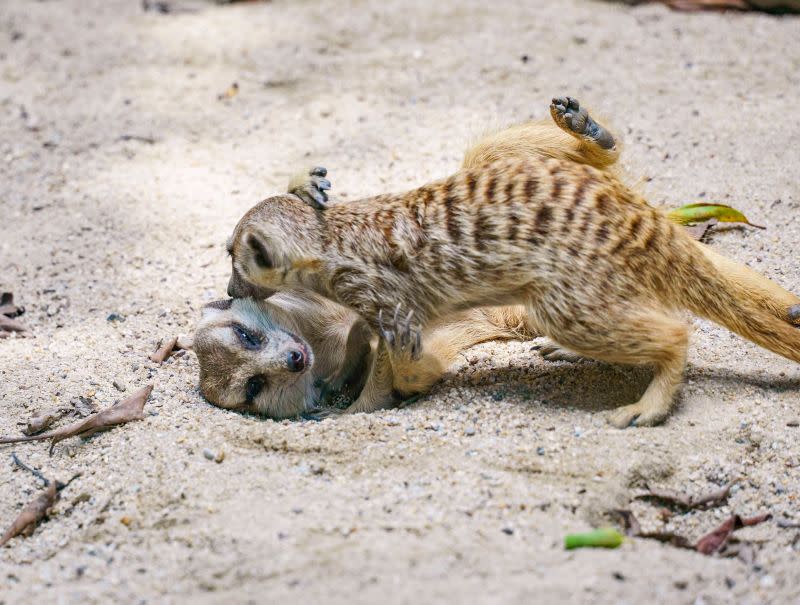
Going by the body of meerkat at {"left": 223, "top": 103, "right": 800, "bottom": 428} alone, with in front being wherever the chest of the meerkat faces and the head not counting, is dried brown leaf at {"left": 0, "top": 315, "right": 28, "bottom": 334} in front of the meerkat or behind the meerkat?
in front

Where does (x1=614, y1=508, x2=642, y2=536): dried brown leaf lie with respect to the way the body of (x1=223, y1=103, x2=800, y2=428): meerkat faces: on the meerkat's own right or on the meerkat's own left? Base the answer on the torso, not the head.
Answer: on the meerkat's own left

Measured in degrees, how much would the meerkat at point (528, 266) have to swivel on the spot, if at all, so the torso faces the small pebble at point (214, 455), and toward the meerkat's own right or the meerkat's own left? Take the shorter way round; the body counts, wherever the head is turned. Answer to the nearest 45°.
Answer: approximately 45° to the meerkat's own left

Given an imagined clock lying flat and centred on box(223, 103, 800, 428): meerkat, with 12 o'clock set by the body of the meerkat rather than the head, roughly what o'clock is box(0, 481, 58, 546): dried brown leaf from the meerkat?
The dried brown leaf is roughly at 11 o'clock from the meerkat.

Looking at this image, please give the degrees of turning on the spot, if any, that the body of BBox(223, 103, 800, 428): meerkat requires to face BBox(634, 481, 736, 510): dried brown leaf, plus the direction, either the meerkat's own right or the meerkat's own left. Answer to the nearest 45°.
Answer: approximately 135° to the meerkat's own left

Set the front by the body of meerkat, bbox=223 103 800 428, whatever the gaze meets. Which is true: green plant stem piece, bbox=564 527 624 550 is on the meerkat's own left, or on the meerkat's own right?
on the meerkat's own left

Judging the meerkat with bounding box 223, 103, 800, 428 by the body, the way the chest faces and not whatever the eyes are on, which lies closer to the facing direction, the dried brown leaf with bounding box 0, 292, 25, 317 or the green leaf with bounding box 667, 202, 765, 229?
the dried brown leaf

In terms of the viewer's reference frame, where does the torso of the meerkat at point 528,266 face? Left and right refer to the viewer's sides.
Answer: facing to the left of the viewer

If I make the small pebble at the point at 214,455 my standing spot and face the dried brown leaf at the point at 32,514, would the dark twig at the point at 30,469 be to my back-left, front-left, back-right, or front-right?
front-right

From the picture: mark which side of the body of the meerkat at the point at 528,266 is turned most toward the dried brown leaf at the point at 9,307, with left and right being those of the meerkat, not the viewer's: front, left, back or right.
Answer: front

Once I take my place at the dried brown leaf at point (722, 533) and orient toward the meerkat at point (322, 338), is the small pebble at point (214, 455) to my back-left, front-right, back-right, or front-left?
front-left

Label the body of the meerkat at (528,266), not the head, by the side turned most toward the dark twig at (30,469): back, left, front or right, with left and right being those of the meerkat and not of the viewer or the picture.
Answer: front

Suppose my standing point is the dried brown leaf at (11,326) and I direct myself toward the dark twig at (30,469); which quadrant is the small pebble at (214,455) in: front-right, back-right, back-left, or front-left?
front-left
